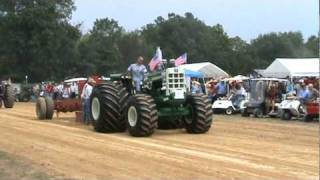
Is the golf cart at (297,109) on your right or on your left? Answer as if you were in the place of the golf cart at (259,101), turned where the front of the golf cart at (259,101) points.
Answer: on your left

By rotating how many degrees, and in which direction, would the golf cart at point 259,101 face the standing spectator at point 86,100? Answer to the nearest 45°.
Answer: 0° — it already faces them

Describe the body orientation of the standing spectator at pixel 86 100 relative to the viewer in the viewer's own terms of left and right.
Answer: facing to the right of the viewer

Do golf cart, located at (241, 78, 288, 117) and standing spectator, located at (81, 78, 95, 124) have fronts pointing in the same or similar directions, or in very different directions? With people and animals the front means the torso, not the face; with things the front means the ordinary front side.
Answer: very different directions

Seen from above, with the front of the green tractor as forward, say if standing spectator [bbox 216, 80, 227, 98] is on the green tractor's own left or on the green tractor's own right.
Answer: on the green tractor's own left

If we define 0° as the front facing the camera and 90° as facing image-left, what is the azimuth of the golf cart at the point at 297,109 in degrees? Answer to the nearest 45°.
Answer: approximately 45°

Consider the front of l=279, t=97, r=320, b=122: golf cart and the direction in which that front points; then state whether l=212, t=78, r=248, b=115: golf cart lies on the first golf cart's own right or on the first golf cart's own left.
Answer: on the first golf cart's own right

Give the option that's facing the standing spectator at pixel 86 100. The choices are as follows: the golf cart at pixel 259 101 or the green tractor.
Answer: the golf cart
